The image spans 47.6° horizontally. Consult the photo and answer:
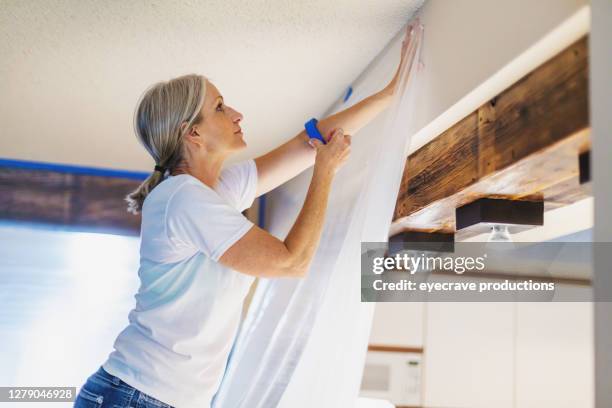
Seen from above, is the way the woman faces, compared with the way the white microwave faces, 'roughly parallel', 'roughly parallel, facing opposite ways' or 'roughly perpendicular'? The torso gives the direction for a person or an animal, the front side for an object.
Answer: roughly perpendicular

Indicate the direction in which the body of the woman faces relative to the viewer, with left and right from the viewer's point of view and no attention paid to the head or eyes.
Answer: facing to the right of the viewer

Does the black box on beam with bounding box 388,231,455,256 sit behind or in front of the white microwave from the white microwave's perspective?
in front

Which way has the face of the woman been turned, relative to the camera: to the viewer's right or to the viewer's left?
to the viewer's right

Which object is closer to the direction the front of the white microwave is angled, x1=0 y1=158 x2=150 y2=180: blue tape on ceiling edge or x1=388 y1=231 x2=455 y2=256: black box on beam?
the black box on beam

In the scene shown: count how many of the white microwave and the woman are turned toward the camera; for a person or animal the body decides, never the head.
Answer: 1

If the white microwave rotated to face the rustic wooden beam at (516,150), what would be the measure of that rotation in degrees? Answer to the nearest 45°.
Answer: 0° — it already faces it

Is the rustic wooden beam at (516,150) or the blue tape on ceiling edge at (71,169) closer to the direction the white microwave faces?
the rustic wooden beam

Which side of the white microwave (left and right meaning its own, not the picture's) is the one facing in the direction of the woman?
front

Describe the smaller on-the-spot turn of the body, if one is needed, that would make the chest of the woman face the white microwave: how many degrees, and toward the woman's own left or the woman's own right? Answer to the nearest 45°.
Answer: approximately 90° to the woman's own left
